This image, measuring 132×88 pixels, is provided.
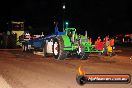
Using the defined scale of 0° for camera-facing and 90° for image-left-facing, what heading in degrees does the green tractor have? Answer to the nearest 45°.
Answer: approximately 315°
